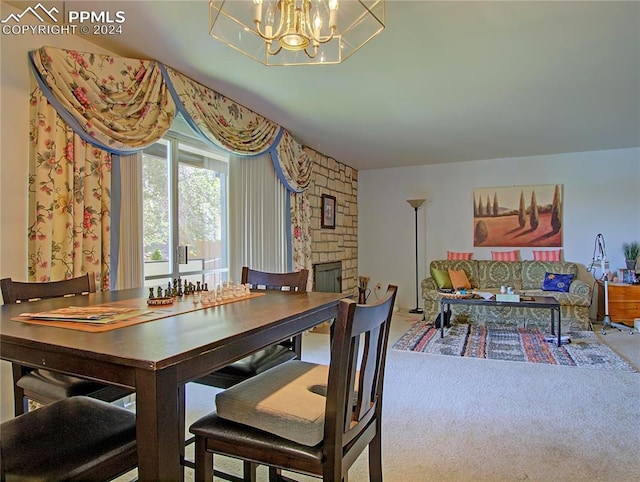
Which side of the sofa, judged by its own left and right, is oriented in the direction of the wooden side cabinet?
left

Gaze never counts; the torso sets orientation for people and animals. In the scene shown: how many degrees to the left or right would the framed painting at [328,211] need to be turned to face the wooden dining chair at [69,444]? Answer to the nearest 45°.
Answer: approximately 45° to its right

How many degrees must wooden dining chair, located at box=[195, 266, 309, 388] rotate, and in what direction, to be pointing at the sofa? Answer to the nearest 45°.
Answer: approximately 180°

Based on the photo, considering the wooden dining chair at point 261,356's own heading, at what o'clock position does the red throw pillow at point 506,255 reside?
The red throw pillow is roughly at 6 o'clock from the wooden dining chair.

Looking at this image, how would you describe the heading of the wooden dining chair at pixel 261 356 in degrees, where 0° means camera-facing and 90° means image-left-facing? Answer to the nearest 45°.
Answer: approximately 45°

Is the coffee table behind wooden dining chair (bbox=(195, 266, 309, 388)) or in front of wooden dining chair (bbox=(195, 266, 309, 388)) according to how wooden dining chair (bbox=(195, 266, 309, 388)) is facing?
behind

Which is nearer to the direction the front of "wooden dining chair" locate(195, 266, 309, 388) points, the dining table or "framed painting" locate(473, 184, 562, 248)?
the dining table

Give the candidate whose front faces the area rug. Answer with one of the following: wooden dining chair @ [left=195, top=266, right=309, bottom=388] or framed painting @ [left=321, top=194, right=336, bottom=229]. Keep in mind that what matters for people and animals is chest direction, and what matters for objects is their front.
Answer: the framed painting

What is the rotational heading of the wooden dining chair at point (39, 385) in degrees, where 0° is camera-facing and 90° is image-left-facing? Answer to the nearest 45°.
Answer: approximately 315°

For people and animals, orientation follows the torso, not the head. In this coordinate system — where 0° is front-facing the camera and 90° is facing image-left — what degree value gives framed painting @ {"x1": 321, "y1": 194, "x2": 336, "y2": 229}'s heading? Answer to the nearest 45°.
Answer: approximately 315°

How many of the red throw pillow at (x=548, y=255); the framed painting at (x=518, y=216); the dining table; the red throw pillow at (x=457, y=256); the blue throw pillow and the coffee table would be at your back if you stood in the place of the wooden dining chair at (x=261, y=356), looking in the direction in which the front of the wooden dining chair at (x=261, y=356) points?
5

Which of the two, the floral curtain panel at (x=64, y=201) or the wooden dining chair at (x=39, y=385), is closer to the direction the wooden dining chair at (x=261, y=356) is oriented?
the wooden dining chair
